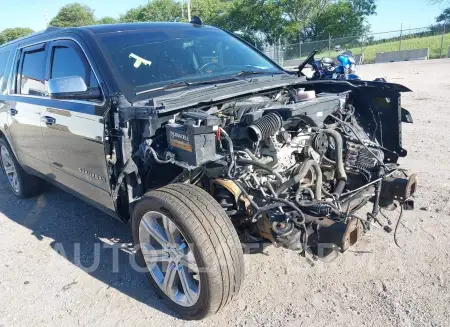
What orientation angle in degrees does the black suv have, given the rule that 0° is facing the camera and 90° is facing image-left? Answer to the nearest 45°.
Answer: approximately 315°

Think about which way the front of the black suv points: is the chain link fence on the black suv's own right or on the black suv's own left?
on the black suv's own left
